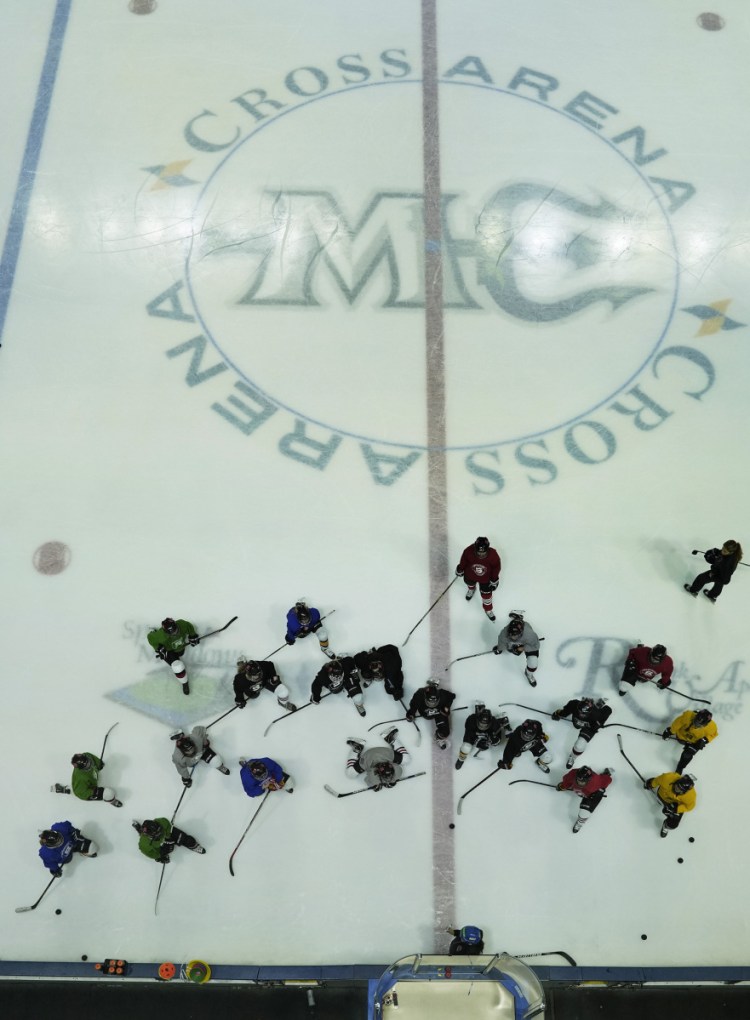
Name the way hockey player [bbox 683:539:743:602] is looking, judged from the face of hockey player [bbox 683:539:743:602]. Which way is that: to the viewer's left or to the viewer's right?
to the viewer's left

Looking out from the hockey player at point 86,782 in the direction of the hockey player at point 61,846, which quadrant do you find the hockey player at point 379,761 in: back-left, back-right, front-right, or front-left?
back-left

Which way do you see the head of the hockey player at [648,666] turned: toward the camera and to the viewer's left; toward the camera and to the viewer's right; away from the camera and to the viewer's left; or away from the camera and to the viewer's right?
toward the camera and to the viewer's left

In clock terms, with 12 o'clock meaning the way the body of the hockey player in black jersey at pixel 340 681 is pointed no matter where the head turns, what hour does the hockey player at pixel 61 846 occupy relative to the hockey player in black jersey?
The hockey player is roughly at 1 o'clock from the hockey player in black jersey.

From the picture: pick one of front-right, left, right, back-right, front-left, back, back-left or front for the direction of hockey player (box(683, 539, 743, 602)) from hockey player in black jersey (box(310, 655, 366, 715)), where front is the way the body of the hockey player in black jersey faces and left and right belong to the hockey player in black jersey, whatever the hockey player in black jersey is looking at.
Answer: back-left

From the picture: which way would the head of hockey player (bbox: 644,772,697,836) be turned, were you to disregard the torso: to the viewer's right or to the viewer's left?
to the viewer's left
